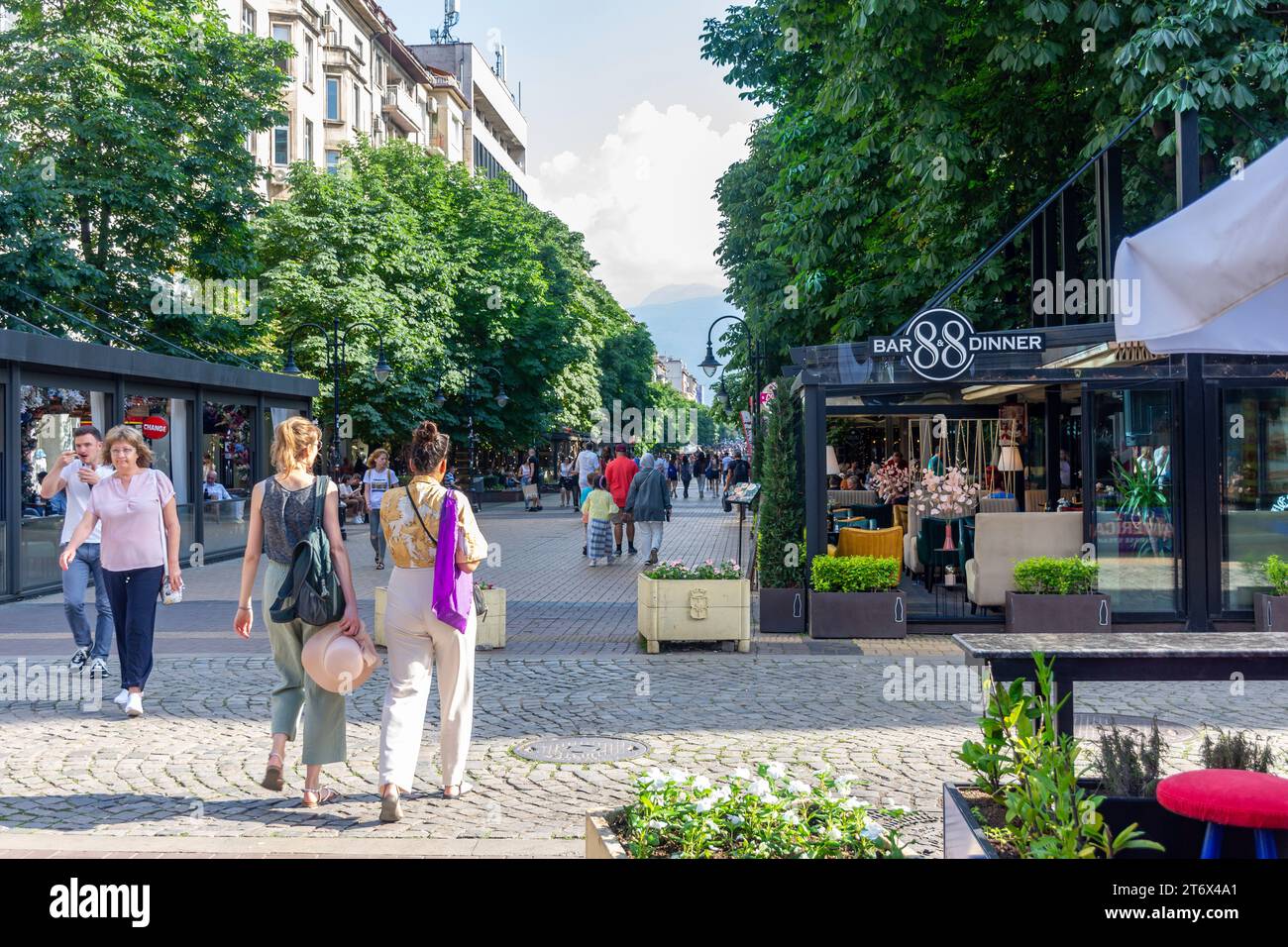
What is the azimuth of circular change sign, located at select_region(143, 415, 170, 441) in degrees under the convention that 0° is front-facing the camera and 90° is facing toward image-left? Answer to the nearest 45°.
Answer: approximately 0°

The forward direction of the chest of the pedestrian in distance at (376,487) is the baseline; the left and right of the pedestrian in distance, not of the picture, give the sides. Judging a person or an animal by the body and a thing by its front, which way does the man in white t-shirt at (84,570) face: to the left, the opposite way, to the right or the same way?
the same way

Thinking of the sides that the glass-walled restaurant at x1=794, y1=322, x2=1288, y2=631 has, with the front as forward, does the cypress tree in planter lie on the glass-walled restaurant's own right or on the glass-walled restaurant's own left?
on the glass-walled restaurant's own right

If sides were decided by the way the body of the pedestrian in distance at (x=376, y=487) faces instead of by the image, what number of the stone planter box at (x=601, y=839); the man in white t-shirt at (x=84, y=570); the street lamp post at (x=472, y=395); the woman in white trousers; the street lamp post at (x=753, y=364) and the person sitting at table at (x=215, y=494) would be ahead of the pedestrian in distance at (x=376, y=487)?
3

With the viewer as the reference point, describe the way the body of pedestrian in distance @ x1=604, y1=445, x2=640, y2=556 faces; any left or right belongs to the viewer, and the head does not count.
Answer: facing away from the viewer

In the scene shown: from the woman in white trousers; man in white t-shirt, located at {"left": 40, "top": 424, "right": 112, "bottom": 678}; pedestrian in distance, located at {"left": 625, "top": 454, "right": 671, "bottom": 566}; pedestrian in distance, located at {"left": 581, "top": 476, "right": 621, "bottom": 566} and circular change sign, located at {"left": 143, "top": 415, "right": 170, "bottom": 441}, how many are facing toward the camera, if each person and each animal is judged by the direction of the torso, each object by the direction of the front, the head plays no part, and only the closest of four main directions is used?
2

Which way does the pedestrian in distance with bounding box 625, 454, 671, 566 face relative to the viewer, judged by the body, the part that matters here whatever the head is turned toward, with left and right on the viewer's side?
facing away from the viewer

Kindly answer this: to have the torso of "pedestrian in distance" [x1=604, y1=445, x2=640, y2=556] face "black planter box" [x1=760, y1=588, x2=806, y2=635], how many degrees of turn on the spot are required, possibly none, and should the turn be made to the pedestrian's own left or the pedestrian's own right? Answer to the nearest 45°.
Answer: approximately 180°

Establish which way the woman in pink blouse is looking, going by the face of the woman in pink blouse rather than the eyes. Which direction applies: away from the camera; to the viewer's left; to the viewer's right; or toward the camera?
toward the camera

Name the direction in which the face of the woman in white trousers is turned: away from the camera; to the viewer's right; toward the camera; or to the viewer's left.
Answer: away from the camera

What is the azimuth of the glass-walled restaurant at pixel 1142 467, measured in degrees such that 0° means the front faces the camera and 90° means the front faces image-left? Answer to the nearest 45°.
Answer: approximately 0°

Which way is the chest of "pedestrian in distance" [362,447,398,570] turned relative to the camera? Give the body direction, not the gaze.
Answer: toward the camera

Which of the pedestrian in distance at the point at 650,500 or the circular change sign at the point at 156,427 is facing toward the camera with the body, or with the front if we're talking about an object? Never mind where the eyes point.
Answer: the circular change sign

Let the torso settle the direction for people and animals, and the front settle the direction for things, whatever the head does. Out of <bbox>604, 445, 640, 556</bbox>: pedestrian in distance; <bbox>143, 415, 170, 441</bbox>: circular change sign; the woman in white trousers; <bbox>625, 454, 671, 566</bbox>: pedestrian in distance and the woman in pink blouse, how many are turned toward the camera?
2

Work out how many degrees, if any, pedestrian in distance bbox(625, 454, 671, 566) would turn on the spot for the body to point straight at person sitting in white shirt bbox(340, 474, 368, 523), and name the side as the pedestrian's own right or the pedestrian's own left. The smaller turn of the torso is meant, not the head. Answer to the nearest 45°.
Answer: approximately 45° to the pedestrian's own left

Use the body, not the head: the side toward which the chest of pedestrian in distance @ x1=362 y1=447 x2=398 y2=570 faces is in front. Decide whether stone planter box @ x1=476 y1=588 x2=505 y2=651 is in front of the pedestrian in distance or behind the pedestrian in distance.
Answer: in front

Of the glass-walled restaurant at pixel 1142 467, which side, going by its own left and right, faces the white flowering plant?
front

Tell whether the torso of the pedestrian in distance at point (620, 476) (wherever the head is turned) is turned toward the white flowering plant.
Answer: no

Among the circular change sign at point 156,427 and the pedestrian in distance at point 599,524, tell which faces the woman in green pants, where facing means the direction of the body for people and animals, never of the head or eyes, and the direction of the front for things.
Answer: the circular change sign

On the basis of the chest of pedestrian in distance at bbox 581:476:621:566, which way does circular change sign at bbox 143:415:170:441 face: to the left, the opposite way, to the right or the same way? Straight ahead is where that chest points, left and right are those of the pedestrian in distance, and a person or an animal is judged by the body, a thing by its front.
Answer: the opposite way

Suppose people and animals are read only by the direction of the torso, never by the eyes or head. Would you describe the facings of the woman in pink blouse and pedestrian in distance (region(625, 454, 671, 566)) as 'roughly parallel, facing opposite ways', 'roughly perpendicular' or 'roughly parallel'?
roughly parallel, facing opposite ways
